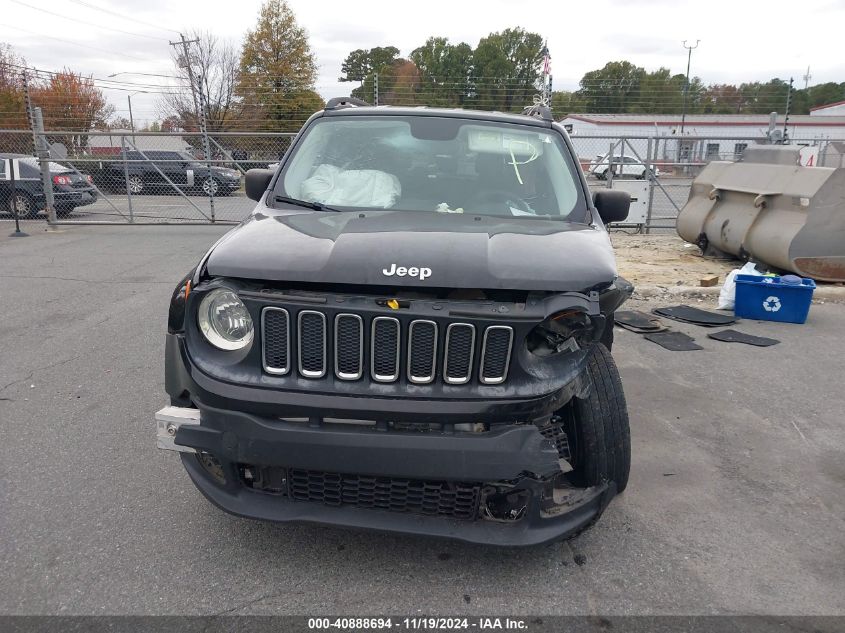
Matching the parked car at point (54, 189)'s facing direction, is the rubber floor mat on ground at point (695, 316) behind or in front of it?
behind

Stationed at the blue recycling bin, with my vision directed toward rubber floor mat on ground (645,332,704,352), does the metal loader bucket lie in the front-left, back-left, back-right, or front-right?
back-right

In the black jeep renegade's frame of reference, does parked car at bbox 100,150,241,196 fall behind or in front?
behind

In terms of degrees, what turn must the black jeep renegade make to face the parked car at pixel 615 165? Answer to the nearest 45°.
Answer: approximately 180°

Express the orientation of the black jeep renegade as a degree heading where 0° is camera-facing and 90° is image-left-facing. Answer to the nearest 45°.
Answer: approximately 0°

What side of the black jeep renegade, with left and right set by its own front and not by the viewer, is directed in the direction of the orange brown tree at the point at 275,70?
back

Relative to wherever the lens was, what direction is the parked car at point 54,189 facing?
facing away from the viewer and to the left of the viewer

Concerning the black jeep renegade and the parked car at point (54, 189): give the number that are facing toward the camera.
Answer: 1

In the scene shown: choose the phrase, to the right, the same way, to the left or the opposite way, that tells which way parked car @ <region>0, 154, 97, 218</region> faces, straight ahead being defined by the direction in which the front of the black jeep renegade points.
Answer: to the right

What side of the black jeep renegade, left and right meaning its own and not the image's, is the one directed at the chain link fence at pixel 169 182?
back

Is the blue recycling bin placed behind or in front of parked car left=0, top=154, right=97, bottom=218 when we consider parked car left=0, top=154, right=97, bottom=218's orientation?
behind

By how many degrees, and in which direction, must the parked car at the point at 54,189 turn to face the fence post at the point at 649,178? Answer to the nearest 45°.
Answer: approximately 180°

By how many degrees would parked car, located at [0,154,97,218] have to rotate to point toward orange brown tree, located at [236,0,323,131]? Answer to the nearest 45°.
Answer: approximately 90° to its right
